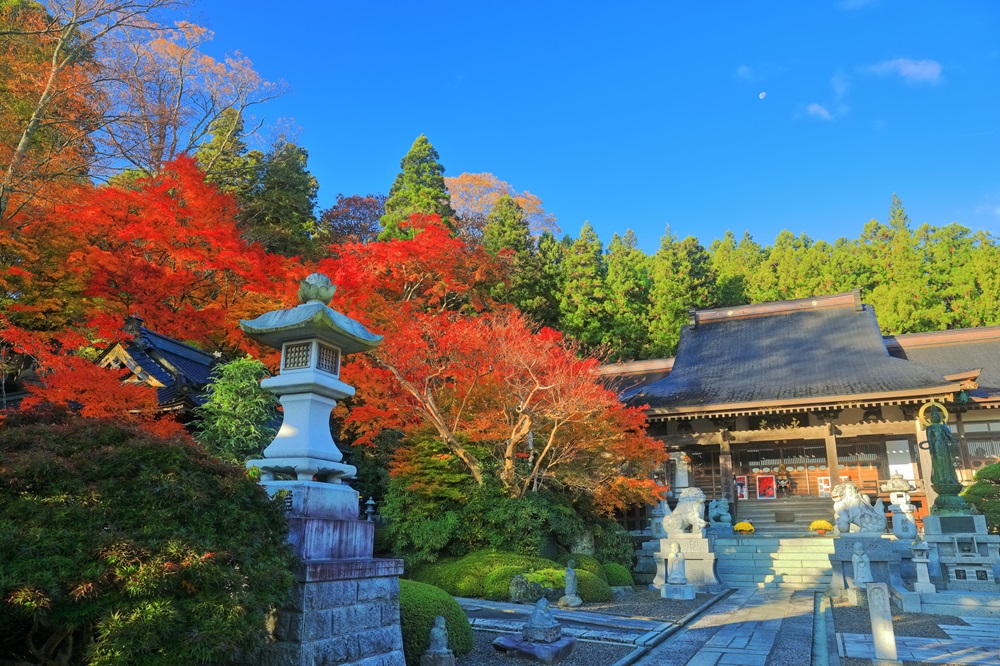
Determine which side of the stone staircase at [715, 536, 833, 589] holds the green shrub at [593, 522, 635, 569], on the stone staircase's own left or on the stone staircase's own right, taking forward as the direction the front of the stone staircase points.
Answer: on the stone staircase's own right

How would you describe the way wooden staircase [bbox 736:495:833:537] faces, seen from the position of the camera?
facing the viewer

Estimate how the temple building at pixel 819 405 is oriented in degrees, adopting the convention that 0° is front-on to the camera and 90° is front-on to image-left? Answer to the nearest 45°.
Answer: approximately 0°

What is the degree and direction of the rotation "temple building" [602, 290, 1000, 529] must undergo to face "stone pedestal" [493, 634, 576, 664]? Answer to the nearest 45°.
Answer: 0° — it already faces it

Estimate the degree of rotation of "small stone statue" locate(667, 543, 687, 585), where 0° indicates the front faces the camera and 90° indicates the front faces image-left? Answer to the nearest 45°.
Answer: approximately 0°

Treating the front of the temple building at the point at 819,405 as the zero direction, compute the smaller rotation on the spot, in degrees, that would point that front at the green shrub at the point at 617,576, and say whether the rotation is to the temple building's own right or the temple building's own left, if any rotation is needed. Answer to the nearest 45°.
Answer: approximately 45° to the temple building's own right

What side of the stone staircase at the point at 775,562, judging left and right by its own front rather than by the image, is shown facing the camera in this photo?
front

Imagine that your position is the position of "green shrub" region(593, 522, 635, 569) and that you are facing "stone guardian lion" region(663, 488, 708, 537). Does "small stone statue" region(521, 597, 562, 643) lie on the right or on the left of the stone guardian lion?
right

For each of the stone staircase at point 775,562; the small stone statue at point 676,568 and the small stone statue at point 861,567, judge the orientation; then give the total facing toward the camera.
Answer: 3

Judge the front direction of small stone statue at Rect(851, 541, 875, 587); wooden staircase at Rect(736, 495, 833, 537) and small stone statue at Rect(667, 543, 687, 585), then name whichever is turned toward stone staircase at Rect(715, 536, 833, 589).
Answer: wooden staircase at Rect(736, 495, 833, 537)

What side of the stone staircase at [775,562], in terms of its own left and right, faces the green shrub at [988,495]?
left

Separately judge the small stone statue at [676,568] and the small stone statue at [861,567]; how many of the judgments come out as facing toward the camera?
2

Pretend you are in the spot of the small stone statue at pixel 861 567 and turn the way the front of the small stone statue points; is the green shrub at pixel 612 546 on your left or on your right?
on your right

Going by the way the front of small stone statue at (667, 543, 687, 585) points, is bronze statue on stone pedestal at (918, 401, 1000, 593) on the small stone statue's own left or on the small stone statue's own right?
on the small stone statue's own left
